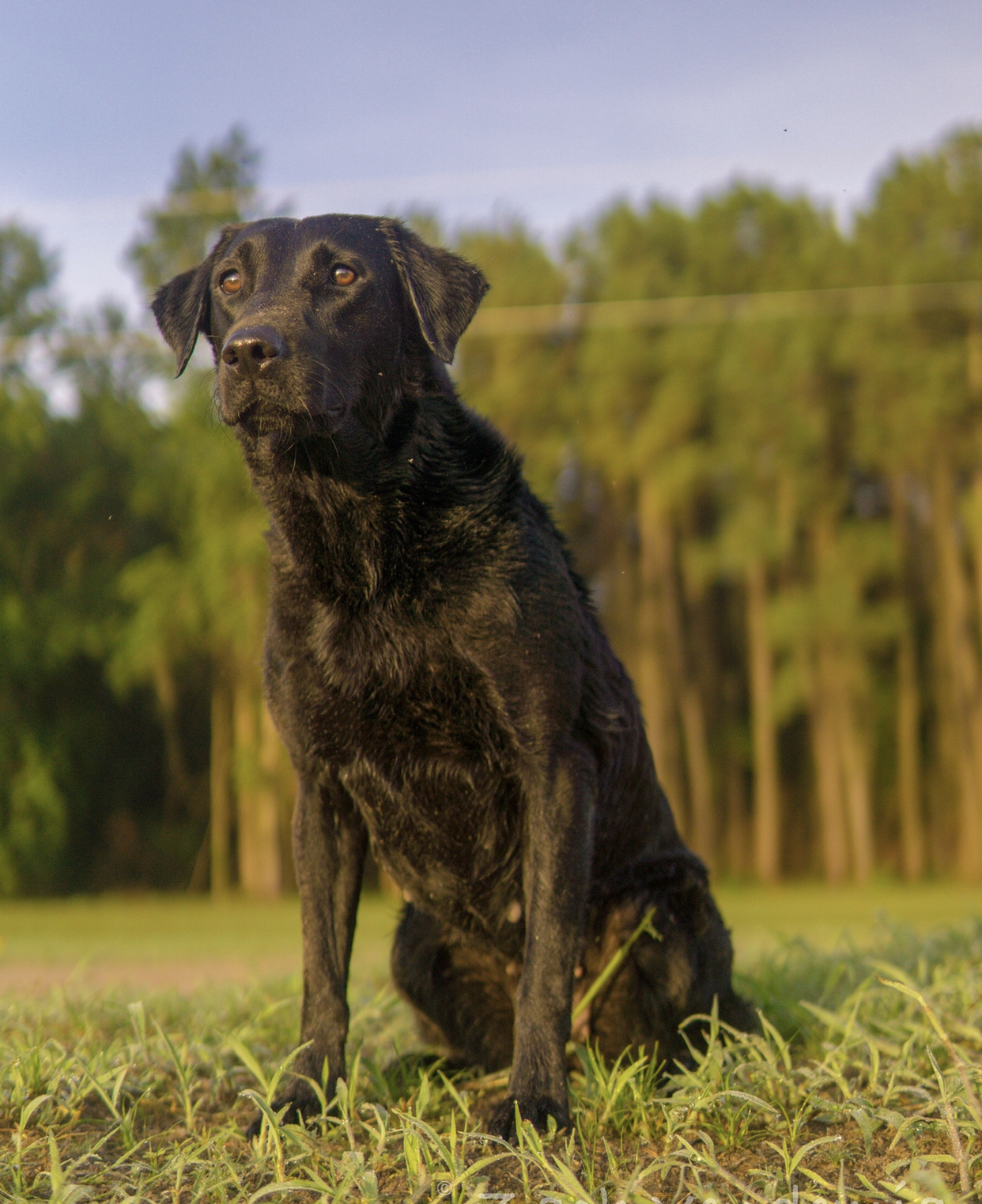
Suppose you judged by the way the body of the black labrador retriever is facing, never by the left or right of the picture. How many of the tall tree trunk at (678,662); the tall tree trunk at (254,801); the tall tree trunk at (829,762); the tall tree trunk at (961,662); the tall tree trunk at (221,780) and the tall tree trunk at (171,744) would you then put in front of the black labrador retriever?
0

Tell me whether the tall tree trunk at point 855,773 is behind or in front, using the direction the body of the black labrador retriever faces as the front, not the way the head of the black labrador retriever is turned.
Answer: behind

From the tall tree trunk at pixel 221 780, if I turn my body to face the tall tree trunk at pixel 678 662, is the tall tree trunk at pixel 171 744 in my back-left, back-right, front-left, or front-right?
back-left

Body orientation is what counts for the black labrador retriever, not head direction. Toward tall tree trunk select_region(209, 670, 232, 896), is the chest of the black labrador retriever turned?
no

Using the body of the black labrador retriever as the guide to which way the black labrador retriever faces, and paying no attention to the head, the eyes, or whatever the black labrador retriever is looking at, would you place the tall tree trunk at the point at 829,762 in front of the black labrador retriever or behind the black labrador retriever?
behind

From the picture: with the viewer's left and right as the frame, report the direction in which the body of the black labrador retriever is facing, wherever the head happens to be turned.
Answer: facing the viewer and to the left of the viewer

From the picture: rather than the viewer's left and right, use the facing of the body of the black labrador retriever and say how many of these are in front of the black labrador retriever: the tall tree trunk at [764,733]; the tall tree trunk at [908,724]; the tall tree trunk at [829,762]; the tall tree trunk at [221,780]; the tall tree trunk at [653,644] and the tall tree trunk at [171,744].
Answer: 0

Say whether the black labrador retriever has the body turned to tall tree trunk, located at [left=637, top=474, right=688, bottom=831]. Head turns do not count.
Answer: no

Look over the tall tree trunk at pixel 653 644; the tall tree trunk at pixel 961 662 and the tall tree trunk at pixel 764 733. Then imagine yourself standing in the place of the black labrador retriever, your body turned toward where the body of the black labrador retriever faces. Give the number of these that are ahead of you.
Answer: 0

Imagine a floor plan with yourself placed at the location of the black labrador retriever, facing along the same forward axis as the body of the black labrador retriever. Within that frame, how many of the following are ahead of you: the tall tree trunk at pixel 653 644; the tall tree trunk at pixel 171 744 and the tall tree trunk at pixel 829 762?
0

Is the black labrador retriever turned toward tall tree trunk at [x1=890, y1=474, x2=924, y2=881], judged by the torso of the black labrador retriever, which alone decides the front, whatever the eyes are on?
no

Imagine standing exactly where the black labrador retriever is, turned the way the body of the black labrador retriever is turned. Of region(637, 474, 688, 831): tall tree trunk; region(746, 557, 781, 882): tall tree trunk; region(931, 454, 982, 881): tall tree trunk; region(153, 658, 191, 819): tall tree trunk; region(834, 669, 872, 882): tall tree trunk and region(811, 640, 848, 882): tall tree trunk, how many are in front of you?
0

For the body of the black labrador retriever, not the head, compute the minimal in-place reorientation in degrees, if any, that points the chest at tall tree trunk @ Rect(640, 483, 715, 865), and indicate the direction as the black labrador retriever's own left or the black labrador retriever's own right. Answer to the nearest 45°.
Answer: approximately 135° to the black labrador retriever's own right
